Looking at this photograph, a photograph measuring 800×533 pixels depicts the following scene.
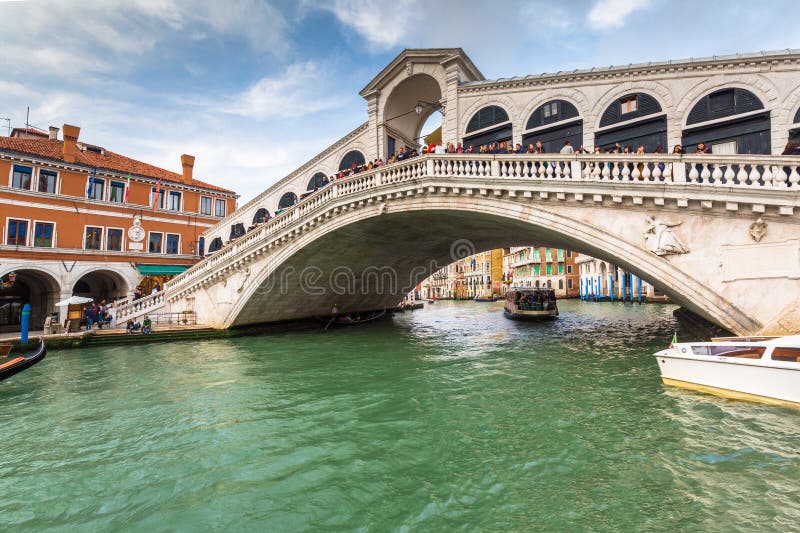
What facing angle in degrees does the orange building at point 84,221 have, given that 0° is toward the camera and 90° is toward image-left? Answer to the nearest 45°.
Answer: approximately 315°

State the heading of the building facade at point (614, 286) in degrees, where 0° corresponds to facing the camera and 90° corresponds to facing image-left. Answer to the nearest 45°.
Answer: approximately 45°

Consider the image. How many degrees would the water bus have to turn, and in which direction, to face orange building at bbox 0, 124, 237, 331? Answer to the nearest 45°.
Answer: approximately 45° to its right
